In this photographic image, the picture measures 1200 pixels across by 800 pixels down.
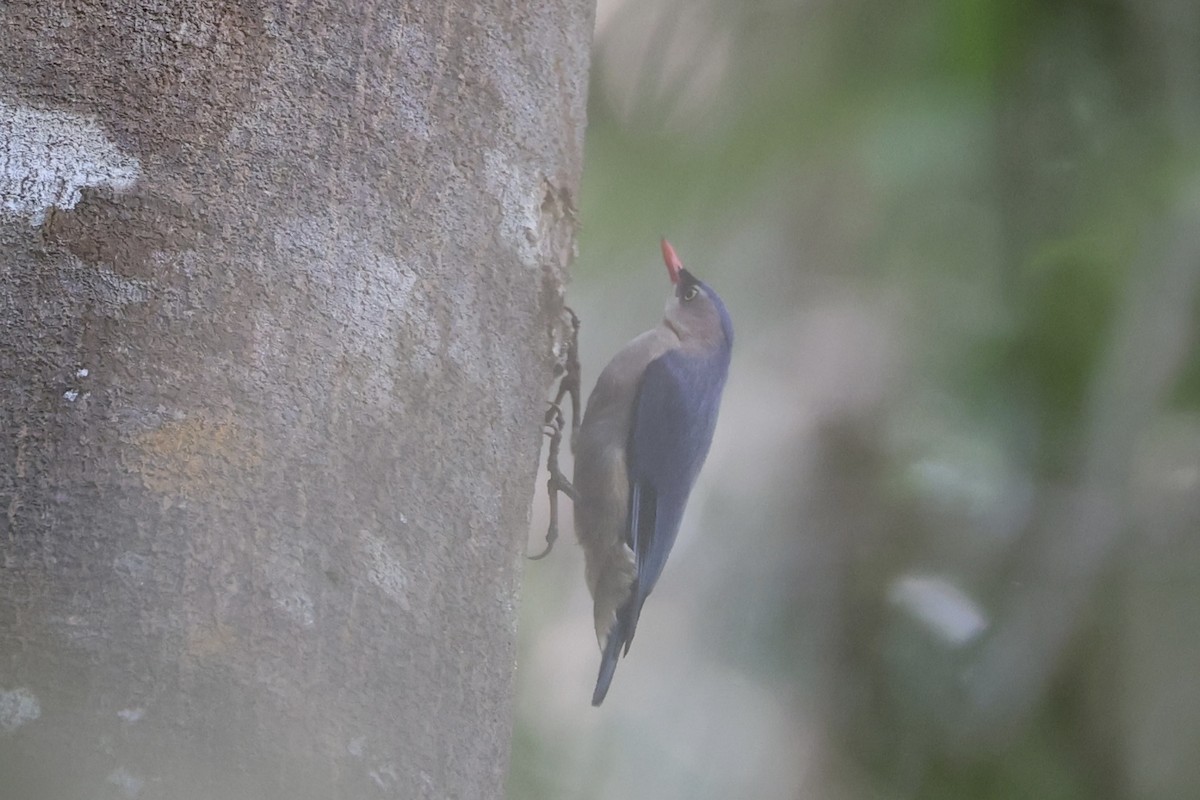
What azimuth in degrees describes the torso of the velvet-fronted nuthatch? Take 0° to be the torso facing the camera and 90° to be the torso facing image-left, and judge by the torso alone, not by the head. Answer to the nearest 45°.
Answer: approximately 90°
